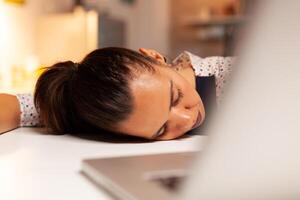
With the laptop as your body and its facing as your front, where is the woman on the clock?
The woman is roughly at 1 o'clock from the laptop.

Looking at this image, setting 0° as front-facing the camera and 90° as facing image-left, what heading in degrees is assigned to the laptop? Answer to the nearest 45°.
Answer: approximately 135°
